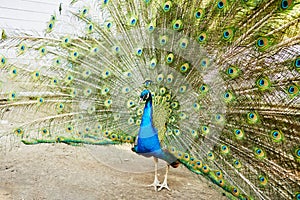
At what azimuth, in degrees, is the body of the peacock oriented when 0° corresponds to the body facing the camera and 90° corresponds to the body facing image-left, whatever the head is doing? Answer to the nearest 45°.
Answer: approximately 45°
